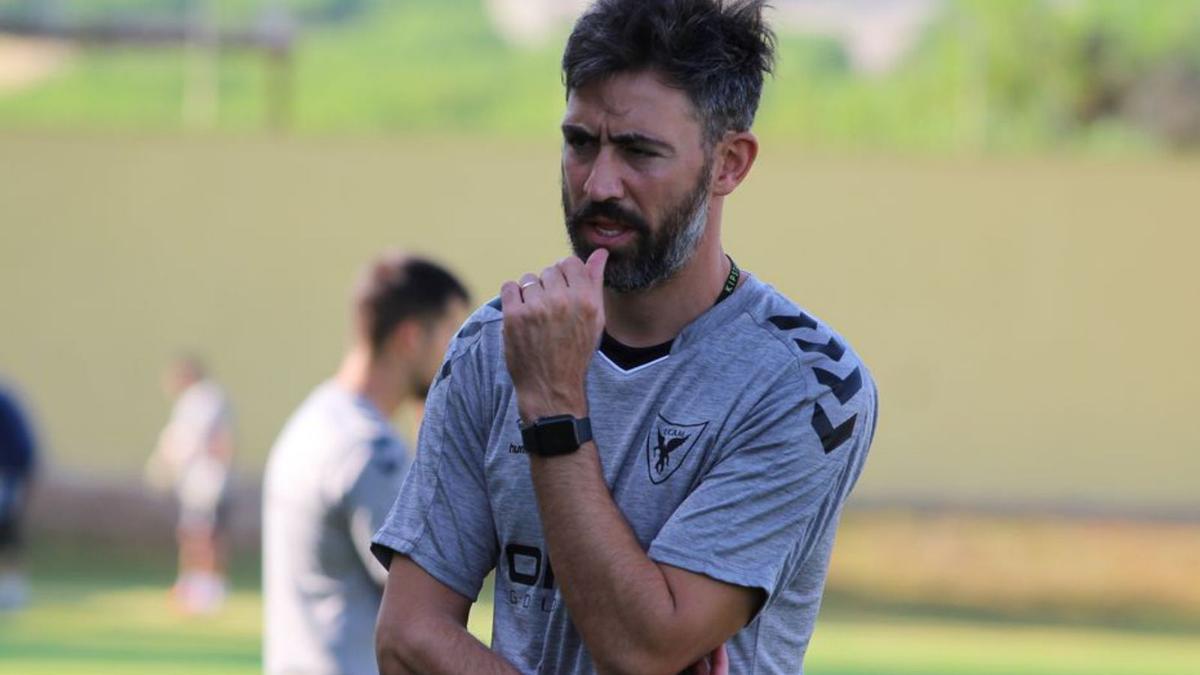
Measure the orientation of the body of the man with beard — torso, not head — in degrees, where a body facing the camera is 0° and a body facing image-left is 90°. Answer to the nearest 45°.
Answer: approximately 45°
